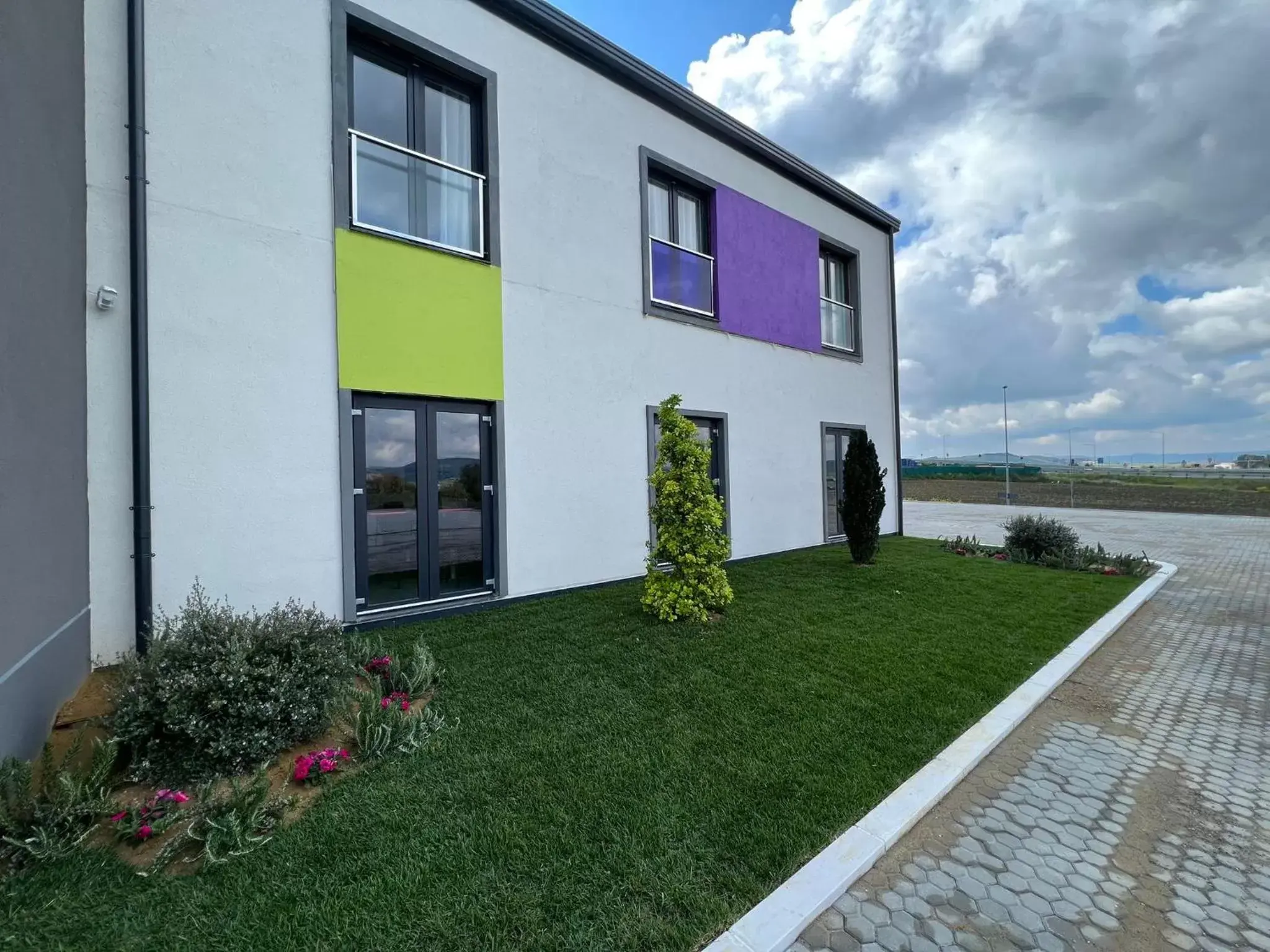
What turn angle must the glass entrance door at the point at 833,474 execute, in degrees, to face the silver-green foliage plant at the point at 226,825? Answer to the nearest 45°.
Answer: approximately 45° to its right

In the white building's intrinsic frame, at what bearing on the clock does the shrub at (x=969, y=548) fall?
The shrub is roughly at 10 o'clock from the white building.

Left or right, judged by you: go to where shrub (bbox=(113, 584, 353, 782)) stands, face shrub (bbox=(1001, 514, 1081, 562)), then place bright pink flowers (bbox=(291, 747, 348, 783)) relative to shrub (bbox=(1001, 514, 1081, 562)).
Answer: right

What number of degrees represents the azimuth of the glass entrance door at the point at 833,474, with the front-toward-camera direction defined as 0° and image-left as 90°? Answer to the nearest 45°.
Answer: approximately 315°

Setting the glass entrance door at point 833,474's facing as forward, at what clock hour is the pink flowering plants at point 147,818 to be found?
The pink flowering plants is roughly at 2 o'clock from the glass entrance door.

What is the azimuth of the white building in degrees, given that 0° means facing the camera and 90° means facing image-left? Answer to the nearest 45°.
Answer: approximately 315°
